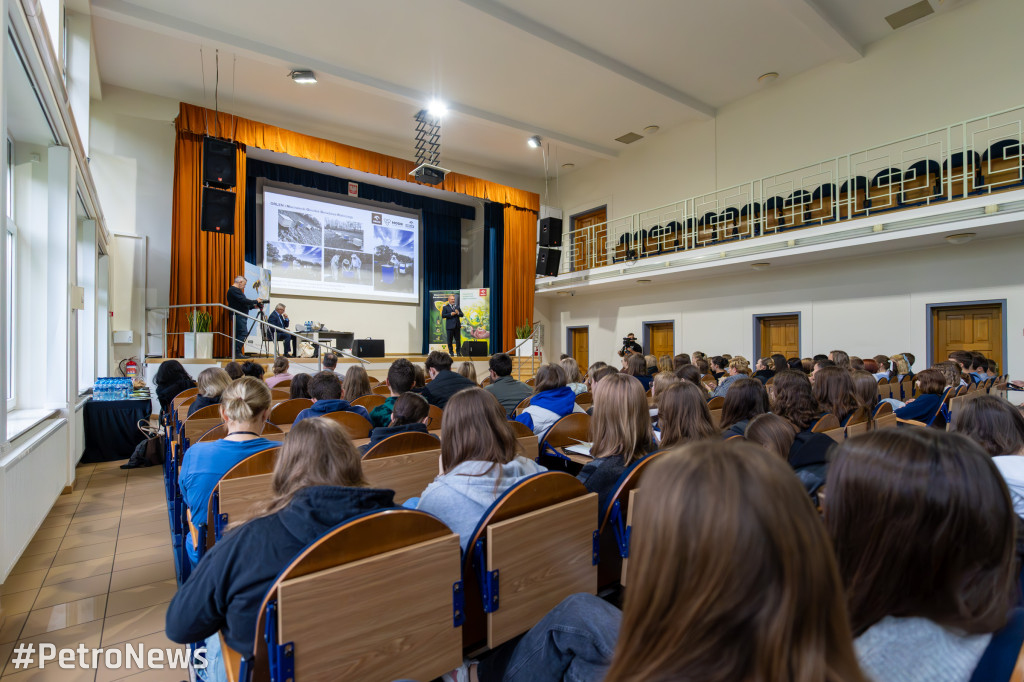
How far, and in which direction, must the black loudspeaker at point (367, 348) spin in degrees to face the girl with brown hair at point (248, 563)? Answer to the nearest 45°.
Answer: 0° — it already faces them

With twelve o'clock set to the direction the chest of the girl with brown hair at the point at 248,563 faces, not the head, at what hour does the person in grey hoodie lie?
The person in grey hoodie is roughly at 2 o'clock from the girl with brown hair.

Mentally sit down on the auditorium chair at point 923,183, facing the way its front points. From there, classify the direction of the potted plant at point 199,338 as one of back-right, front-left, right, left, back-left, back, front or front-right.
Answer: front

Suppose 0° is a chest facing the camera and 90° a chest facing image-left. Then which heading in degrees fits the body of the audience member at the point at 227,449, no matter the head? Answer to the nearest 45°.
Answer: approximately 180°

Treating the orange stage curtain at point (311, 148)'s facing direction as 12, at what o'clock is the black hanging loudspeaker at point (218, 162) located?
The black hanging loudspeaker is roughly at 3 o'clock from the orange stage curtain.

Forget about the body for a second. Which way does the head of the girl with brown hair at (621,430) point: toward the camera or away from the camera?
away from the camera

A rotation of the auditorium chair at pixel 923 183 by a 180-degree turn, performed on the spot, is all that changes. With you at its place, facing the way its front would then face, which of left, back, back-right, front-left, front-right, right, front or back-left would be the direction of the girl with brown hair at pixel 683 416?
back-right

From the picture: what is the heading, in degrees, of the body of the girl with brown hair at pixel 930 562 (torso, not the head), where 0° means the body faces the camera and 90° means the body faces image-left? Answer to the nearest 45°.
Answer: approximately 135°

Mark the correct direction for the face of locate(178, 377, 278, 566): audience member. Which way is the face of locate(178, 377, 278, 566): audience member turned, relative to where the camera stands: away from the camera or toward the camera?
away from the camera

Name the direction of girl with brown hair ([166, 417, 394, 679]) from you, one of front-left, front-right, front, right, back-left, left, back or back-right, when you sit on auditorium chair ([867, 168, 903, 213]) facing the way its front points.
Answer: front-left

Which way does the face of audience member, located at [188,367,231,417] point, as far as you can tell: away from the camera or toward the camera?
away from the camera

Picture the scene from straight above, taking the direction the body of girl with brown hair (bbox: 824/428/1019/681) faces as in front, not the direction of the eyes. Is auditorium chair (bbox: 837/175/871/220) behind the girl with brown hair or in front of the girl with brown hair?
in front

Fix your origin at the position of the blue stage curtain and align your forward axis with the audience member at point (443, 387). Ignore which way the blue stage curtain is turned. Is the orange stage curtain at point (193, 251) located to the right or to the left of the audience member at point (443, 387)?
right

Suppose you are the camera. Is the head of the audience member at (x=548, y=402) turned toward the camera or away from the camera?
away from the camera

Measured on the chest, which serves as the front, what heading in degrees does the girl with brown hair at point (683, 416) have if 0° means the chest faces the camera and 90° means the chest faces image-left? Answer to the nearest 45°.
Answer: approximately 135°

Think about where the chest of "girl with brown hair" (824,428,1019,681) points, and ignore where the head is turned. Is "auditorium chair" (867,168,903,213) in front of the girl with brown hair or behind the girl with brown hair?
in front
